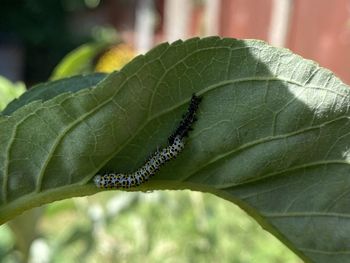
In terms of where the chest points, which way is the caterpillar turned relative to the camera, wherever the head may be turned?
to the viewer's left
